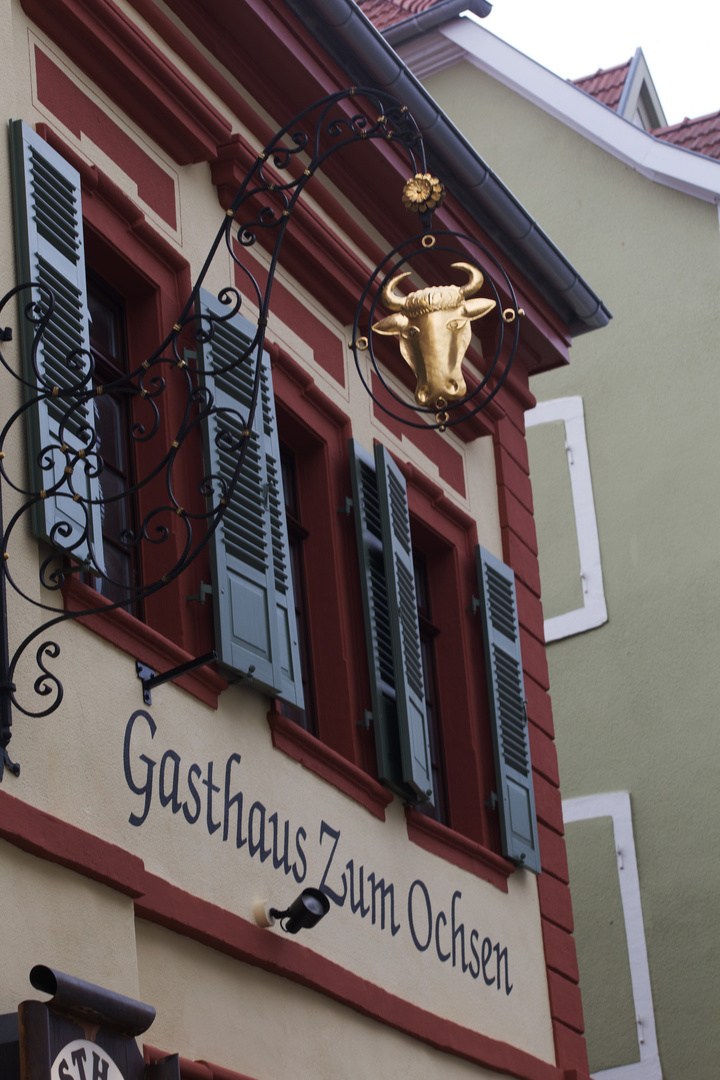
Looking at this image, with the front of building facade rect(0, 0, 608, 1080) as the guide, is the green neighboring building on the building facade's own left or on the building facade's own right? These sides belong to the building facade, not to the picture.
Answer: on the building facade's own left

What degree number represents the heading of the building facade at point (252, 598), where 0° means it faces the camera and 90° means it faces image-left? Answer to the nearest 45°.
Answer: approximately 315°
